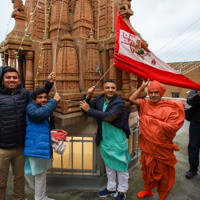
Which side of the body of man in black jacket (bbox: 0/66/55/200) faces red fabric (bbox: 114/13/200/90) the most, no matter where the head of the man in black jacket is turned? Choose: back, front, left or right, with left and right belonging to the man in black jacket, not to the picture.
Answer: left

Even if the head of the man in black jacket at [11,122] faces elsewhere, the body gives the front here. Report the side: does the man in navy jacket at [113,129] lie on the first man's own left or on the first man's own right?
on the first man's own left

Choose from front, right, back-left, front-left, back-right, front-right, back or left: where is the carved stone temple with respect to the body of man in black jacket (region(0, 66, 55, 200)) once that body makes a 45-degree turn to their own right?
back

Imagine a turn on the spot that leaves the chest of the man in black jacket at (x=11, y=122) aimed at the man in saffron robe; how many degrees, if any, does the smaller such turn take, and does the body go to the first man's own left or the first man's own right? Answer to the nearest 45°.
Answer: approximately 90° to the first man's own left

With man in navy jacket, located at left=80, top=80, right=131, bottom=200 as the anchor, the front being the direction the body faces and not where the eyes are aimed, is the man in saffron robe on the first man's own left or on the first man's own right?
on the first man's own left

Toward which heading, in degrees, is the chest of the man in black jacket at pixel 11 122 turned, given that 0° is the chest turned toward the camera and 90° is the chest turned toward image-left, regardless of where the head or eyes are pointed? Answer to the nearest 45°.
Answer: approximately 0°
